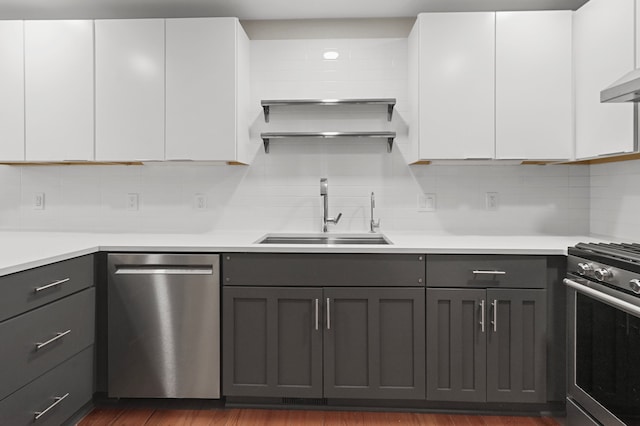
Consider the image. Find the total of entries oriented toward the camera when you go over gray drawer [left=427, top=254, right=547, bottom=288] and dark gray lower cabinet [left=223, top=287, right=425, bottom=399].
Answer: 2

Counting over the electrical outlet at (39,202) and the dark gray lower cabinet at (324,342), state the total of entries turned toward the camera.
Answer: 2

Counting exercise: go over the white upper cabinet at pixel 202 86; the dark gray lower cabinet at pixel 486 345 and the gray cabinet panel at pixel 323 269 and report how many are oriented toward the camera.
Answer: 3

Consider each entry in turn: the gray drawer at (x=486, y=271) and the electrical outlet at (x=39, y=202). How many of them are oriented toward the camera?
2

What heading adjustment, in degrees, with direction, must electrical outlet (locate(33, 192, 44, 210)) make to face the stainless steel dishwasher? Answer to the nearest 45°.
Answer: approximately 45° to its left
